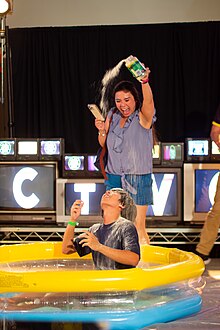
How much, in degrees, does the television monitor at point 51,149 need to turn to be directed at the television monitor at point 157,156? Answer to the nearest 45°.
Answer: approximately 90° to its left

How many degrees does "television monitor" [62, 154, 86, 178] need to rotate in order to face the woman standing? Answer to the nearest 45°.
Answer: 0° — it already faces them

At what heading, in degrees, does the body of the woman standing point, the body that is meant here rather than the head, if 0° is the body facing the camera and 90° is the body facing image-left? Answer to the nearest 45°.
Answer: approximately 45°

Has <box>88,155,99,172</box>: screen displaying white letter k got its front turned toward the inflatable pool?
yes

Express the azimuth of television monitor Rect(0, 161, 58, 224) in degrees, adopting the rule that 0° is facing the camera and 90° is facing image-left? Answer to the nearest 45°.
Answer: approximately 0°

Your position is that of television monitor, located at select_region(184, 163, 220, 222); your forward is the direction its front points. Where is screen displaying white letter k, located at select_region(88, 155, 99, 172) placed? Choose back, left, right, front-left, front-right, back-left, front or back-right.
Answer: right

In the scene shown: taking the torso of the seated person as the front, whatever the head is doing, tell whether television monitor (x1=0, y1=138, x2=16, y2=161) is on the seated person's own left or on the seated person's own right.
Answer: on the seated person's own right
